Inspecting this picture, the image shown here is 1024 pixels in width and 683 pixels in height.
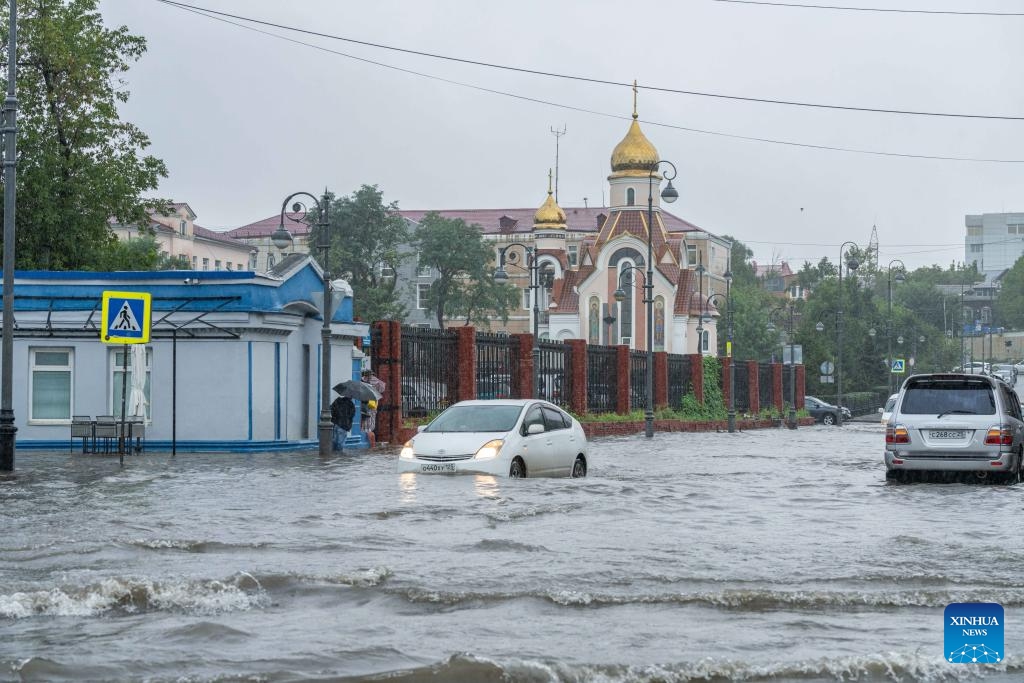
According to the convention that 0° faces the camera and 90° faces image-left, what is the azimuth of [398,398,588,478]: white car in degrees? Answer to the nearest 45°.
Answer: approximately 45°

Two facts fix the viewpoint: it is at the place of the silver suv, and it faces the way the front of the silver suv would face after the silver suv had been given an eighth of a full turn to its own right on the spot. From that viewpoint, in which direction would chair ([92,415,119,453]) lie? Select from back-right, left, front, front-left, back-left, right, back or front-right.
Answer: back-left

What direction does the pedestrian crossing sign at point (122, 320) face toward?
toward the camera

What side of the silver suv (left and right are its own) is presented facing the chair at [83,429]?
left

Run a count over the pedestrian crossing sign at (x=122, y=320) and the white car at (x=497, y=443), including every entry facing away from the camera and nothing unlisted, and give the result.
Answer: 0

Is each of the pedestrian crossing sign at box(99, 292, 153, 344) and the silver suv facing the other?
no

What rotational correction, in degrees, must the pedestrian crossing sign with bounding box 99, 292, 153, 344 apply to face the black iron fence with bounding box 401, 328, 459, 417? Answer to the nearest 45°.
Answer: approximately 135° to its left

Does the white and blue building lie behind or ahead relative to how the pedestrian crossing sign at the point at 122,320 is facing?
behind

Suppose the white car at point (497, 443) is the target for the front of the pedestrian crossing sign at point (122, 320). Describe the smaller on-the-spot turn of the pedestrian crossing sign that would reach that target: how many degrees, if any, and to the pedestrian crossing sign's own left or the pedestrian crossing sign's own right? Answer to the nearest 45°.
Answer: approximately 45° to the pedestrian crossing sign's own left

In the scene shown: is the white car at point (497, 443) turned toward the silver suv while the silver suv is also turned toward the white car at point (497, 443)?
no

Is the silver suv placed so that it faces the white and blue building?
no

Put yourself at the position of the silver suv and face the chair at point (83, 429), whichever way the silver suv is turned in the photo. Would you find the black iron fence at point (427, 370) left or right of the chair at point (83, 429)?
right

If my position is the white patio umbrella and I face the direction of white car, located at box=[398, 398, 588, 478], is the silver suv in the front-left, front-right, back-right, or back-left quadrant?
front-left

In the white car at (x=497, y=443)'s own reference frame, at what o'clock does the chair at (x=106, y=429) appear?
The chair is roughly at 3 o'clock from the white car.

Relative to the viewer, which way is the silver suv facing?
away from the camera

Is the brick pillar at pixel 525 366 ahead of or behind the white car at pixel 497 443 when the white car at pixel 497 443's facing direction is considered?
behind

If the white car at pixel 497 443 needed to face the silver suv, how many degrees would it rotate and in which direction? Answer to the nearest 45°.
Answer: approximately 135° to its left

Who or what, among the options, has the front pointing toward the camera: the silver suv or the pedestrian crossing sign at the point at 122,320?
the pedestrian crossing sign

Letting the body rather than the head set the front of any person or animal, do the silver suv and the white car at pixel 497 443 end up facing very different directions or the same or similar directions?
very different directions

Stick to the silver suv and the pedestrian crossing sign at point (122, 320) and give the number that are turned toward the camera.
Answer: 1

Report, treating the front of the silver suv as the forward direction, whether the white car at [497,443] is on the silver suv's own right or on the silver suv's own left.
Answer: on the silver suv's own left
